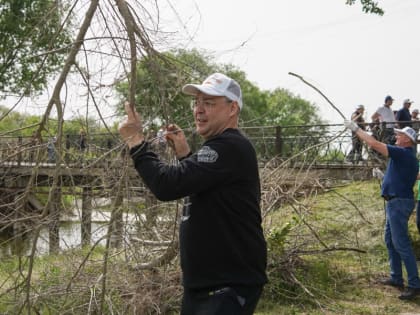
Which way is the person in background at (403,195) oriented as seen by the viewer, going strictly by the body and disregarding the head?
to the viewer's left

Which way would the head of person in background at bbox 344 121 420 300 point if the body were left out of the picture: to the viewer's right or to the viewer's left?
to the viewer's left

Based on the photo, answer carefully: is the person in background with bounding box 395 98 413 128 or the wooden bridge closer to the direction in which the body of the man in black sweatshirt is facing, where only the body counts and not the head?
the wooden bridge

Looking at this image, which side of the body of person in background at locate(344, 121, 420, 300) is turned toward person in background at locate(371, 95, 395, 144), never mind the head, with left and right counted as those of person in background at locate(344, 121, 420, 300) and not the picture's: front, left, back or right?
right

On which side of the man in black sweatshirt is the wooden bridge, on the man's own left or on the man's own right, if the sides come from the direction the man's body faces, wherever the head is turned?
on the man's own right

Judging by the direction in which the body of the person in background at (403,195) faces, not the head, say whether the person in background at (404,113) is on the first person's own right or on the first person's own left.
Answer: on the first person's own right

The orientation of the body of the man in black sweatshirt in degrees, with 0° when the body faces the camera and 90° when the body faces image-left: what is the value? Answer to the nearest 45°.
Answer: approximately 90°

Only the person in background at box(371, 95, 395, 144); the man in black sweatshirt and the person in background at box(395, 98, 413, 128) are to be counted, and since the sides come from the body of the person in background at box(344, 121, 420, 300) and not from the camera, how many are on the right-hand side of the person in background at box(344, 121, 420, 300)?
2

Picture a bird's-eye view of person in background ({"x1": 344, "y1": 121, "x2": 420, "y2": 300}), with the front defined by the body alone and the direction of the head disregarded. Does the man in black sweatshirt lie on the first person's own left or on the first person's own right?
on the first person's own left
